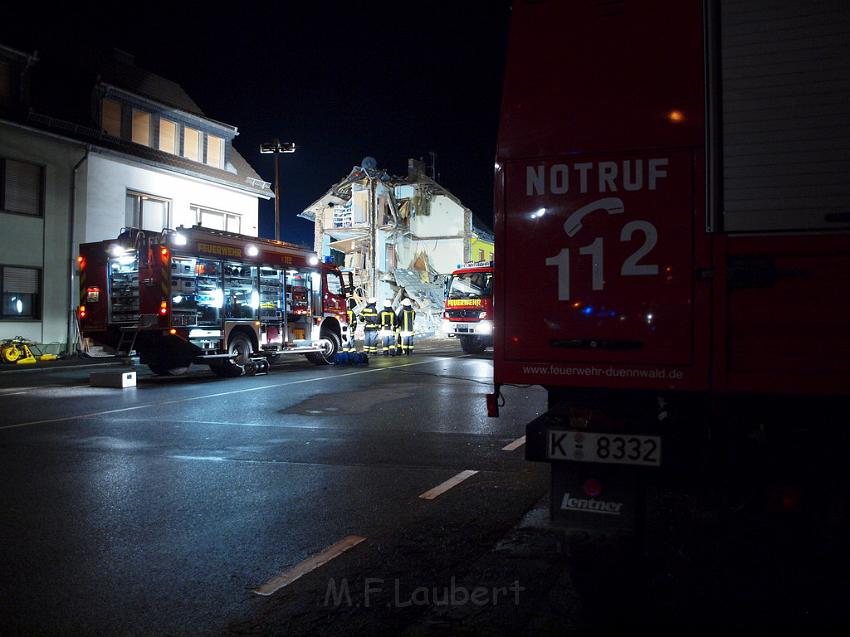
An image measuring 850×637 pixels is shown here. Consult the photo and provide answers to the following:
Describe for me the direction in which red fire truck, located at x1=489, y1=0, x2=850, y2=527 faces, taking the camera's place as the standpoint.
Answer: facing away from the viewer

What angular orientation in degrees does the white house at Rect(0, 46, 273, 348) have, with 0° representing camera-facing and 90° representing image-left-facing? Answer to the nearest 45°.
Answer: approximately 315°

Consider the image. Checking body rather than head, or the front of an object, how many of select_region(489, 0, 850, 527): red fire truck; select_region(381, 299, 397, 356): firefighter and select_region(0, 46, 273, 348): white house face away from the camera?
2

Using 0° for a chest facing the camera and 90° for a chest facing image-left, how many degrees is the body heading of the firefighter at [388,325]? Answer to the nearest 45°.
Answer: approximately 180°

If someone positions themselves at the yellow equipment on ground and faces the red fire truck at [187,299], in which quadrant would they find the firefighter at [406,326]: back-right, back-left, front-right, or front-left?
front-left

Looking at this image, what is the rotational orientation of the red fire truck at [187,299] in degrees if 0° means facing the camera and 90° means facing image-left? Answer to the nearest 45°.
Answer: approximately 225°

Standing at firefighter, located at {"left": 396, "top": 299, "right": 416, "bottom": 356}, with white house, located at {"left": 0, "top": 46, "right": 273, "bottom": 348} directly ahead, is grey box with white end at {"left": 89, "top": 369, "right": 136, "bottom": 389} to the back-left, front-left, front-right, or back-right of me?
front-left

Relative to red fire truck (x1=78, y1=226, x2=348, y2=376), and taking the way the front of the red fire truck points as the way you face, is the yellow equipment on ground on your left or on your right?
on your left

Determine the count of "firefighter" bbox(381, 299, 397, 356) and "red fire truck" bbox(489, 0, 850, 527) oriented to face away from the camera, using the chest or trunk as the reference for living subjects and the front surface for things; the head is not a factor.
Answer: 2

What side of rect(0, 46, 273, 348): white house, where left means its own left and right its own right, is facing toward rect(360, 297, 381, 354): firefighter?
front

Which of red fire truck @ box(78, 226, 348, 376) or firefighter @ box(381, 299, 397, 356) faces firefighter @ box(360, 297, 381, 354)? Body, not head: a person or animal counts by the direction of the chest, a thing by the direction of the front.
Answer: the red fire truck

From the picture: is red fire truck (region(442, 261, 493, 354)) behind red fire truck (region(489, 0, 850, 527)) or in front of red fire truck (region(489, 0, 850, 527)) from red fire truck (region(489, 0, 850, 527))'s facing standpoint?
in front

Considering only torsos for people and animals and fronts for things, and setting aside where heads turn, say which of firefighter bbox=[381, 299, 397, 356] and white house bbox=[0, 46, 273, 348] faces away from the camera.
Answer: the firefighter

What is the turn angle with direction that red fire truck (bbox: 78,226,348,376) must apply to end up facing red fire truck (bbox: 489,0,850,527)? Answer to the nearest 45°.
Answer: approximately 135° to its right
